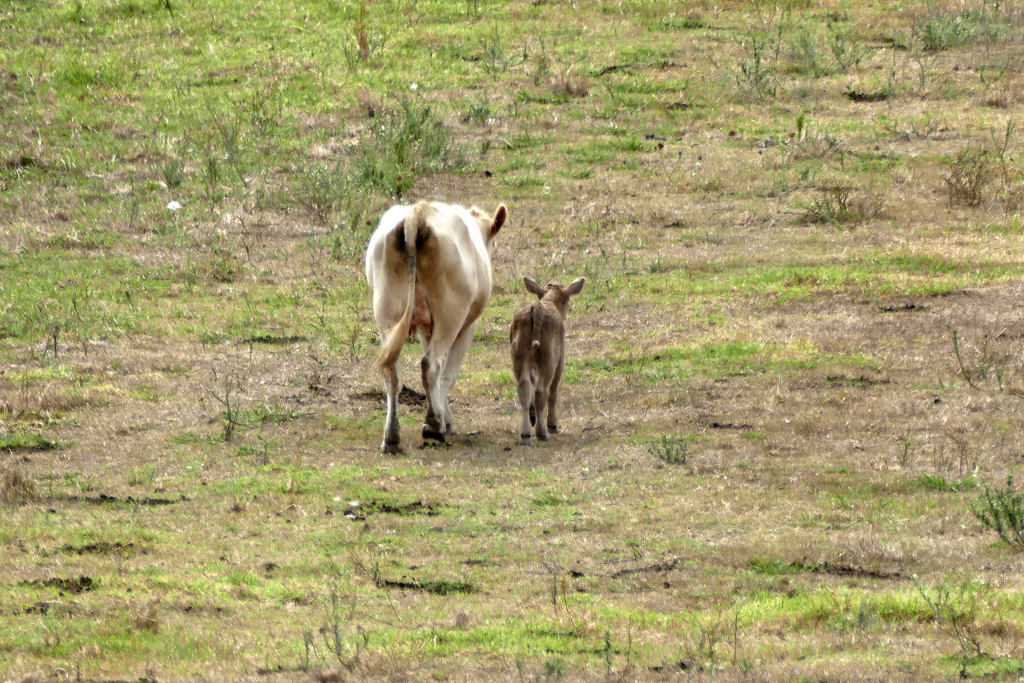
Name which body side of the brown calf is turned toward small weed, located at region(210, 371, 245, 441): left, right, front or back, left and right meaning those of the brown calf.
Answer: left

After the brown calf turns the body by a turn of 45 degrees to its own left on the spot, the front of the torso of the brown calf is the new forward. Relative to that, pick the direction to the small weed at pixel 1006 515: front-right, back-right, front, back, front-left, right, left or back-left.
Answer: back

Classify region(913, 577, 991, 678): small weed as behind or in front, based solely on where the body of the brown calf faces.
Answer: behind

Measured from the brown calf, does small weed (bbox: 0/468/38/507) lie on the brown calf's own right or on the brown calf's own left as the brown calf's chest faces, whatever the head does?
on the brown calf's own left

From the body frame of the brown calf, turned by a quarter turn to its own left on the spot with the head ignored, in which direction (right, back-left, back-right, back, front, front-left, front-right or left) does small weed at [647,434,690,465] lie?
back-left

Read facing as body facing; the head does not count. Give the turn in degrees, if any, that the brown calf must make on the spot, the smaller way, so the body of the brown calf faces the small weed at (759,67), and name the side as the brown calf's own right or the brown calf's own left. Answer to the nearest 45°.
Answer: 0° — it already faces it

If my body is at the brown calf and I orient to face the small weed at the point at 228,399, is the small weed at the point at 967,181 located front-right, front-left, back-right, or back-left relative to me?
back-right

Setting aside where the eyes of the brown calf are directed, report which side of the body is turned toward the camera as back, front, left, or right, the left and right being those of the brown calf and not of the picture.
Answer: back

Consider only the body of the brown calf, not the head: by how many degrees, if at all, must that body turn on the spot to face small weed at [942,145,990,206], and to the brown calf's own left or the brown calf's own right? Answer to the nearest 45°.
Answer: approximately 45° to the brown calf's own right

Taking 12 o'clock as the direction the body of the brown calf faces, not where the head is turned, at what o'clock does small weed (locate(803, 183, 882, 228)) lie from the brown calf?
The small weed is roughly at 1 o'clock from the brown calf.

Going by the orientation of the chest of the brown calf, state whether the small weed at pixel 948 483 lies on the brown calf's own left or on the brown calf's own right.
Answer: on the brown calf's own right

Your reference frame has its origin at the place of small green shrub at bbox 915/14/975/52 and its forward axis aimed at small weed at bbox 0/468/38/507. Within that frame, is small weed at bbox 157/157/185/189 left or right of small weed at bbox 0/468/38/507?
right

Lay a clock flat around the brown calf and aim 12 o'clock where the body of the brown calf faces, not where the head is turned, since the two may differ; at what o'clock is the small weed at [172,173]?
The small weed is roughly at 11 o'clock from the brown calf.
